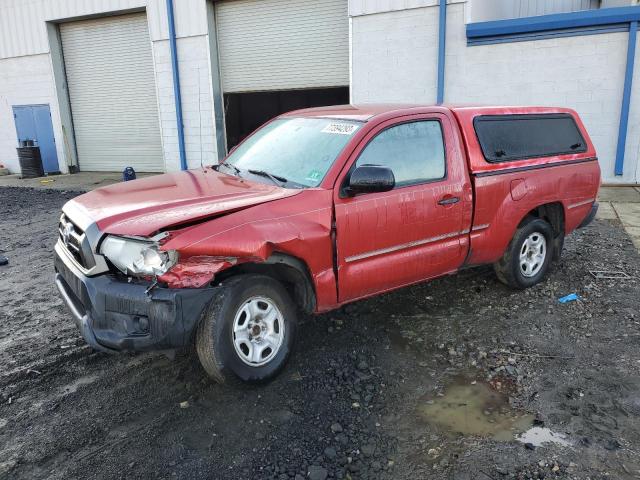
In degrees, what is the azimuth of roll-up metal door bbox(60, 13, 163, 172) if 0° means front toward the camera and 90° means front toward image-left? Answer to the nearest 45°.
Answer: approximately 0°

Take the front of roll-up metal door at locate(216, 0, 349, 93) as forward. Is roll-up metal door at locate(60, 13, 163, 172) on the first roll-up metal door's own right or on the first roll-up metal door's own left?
on the first roll-up metal door's own right

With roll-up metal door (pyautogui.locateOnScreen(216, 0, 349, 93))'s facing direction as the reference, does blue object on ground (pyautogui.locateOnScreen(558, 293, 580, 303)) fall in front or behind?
in front

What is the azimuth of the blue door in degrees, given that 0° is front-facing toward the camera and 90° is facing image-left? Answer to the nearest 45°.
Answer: approximately 0°

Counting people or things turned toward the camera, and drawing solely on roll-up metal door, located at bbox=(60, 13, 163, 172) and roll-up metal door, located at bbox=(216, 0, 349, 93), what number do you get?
2

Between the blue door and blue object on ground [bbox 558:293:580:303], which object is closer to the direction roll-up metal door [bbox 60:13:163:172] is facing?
the blue object on ground

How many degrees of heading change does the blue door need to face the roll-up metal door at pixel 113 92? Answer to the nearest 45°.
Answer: approximately 45° to its left

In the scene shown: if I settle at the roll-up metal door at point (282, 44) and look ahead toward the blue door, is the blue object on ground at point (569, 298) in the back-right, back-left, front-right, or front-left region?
back-left

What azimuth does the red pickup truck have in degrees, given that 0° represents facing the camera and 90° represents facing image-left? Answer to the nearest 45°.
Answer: approximately 45°
